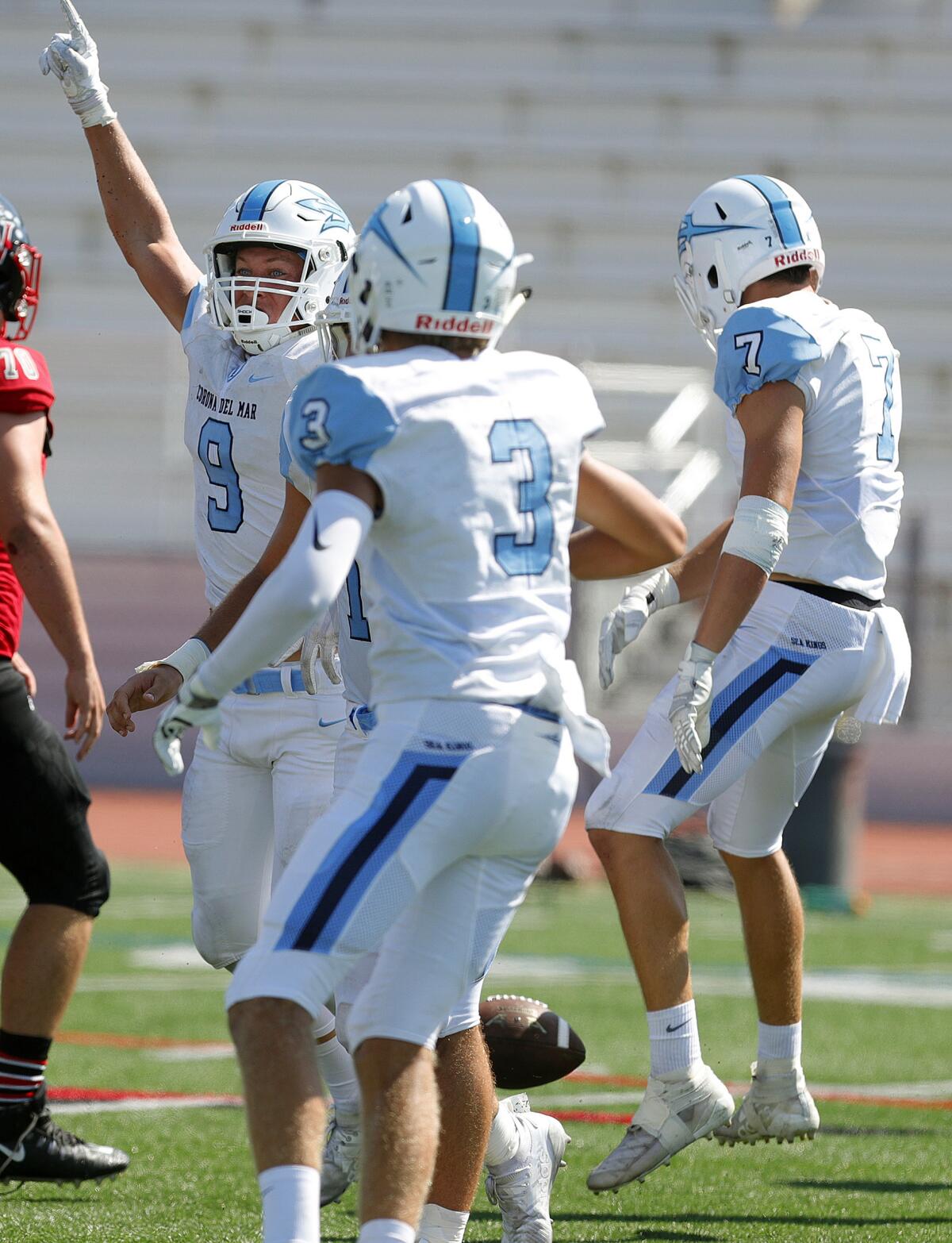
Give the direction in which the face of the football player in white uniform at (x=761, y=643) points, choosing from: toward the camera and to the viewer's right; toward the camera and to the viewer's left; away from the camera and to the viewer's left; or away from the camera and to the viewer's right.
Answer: away from the camera and to the viewer's left

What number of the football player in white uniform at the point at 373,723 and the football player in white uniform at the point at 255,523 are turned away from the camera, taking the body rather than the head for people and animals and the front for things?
0

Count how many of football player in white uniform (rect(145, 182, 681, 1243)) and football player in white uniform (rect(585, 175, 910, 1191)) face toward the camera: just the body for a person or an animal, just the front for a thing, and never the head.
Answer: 0

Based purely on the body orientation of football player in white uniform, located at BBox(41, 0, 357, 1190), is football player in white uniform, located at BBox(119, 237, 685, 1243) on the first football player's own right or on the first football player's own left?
on the first football player's own left

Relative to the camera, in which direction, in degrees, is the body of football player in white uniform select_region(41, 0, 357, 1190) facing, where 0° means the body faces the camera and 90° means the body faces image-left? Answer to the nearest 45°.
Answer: approximately 45°

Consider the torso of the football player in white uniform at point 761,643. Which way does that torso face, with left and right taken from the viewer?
facing away from the viewer and to the left of the viewer

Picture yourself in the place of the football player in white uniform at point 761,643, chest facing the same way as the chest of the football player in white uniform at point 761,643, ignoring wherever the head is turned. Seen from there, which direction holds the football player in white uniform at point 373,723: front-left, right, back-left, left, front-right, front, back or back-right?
left

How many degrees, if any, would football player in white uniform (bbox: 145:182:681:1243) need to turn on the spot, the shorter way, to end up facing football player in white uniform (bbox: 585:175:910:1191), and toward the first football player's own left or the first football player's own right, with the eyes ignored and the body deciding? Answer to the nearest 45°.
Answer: approximately 90° to the first football player's own right

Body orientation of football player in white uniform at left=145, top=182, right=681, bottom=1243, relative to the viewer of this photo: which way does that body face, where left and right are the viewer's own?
facing away from the viewer and to the left of the viewer
